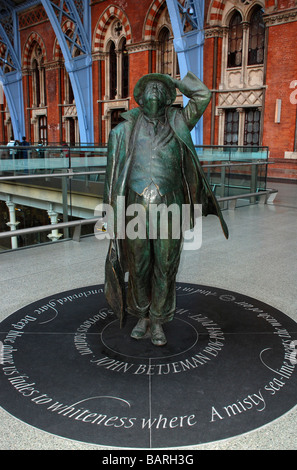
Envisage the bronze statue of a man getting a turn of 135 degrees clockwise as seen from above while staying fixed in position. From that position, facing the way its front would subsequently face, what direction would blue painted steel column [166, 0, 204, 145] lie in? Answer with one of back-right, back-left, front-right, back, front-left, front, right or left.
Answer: front-right

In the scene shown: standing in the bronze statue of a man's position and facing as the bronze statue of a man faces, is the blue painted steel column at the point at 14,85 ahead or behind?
behind

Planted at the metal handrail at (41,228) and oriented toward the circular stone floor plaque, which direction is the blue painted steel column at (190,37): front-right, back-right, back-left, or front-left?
back-left

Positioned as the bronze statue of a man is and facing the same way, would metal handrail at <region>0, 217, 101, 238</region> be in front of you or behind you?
behind

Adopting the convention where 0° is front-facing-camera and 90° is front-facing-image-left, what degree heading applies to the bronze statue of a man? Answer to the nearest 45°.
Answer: approximately 0°
